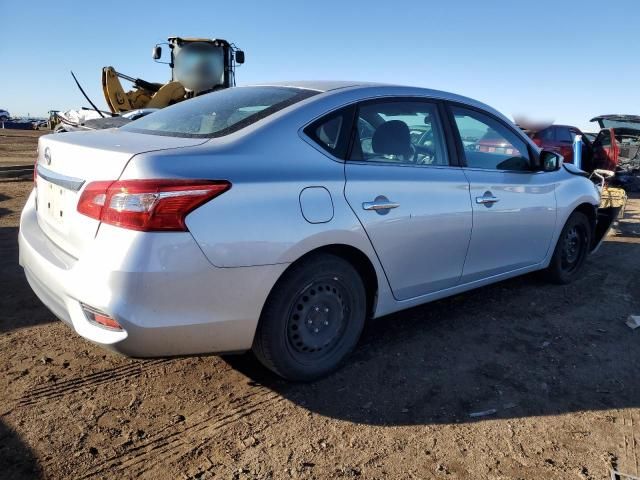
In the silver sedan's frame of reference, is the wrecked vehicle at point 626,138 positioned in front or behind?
in front

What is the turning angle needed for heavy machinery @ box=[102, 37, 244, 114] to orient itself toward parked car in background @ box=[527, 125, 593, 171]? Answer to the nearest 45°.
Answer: approximately 135° to its left

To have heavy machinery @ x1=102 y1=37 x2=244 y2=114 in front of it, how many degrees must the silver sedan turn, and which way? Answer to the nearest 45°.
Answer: approximately 45° to its left

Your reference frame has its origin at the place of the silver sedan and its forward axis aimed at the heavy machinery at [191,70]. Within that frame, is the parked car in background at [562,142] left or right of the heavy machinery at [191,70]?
right

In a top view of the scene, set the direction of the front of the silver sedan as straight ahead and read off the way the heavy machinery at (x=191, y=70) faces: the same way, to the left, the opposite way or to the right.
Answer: the opposite way

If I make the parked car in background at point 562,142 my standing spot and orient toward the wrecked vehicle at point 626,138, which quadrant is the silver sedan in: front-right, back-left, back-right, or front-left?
back-right

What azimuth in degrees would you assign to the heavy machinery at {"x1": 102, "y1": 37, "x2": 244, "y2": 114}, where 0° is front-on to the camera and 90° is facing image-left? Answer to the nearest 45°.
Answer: approximately 45°

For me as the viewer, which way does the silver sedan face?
facing away from the viewer and to the right of the viewer

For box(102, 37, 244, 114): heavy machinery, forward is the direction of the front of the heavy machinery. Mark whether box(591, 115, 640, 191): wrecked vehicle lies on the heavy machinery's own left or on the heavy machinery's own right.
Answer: on the heavy machinery's own left

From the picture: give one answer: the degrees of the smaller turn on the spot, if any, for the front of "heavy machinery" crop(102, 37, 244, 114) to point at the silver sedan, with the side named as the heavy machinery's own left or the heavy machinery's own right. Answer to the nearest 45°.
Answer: approximately 45° to the heavy machinery's own left

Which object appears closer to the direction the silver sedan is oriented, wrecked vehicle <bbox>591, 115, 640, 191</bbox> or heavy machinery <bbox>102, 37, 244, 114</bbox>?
the wrecked vehicle

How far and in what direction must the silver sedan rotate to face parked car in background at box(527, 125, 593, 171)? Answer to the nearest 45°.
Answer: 0° — it already faces it

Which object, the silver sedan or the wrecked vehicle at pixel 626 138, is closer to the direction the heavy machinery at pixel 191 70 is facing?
the silver sedan
